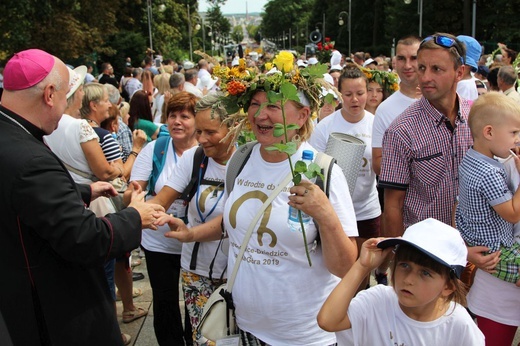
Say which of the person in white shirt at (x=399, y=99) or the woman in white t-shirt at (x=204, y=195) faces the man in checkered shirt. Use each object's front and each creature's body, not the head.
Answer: the person in white shirt

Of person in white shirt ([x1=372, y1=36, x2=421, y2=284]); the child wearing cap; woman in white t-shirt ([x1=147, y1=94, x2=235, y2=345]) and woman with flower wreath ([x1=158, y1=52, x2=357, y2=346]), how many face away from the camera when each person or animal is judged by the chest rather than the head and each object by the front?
0

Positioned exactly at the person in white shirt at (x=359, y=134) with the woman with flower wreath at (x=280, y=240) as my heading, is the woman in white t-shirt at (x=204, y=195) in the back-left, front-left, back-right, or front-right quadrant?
front-right

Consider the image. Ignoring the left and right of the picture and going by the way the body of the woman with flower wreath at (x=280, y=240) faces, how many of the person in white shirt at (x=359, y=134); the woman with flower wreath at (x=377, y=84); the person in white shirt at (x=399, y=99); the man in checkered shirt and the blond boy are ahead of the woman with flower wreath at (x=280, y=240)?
0

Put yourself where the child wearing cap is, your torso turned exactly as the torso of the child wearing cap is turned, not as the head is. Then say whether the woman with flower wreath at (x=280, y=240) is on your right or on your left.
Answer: on your right

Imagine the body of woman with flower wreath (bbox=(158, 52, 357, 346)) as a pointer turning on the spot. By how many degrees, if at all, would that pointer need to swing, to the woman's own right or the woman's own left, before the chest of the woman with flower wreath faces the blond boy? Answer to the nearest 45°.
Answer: approximately 135° to the woman's own left

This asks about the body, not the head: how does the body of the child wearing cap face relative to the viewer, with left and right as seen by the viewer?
facing the viewer and to the left of the viewer

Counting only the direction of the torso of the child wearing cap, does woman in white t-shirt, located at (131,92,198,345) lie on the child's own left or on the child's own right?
on the child's own right

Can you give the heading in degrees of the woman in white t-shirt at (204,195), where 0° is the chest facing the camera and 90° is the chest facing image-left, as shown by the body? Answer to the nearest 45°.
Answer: approximately 45°

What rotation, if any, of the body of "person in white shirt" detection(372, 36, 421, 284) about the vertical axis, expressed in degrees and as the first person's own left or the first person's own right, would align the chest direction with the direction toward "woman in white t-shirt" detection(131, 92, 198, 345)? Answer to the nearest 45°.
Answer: approximately 45° to the first person's own right

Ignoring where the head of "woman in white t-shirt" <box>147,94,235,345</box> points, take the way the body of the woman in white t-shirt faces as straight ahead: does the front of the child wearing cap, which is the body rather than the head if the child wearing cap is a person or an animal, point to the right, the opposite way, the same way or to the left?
the same way

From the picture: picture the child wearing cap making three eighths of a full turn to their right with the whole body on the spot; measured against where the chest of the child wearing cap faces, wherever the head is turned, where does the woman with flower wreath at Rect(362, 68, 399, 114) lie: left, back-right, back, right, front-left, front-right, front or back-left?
front

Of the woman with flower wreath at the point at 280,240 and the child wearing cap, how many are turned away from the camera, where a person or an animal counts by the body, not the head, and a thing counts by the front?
0

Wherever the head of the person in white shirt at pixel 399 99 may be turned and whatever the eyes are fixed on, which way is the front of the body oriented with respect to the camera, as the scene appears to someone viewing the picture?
toward the camera

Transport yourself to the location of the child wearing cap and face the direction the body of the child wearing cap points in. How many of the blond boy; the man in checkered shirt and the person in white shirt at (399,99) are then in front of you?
0

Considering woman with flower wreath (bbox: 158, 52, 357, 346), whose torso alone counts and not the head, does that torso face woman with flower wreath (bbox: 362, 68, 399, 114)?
no

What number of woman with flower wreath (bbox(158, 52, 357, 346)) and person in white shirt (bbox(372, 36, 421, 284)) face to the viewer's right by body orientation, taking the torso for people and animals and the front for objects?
0

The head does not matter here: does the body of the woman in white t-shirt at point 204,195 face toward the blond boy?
no

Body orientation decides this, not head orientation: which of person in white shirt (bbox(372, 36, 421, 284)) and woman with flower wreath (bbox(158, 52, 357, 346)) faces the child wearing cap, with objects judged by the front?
the person in white shirt

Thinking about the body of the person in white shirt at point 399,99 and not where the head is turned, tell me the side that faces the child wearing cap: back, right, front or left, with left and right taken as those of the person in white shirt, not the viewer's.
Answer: front

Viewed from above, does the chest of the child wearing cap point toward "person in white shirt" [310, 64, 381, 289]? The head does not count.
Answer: no
